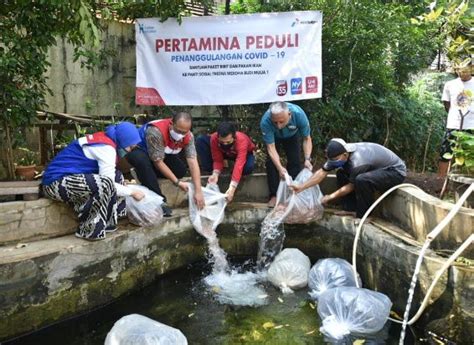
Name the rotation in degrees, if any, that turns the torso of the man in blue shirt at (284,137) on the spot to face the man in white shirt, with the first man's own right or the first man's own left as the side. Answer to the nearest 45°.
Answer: approximately 90° to the first man's own left

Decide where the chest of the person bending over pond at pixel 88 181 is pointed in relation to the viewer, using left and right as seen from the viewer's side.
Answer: facing to the right of the viewer

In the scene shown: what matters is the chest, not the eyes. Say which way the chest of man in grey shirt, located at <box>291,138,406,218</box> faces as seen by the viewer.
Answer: to the viewer's left

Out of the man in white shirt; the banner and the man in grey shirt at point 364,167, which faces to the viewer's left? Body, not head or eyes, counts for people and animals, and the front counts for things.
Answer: the man in grey shirt

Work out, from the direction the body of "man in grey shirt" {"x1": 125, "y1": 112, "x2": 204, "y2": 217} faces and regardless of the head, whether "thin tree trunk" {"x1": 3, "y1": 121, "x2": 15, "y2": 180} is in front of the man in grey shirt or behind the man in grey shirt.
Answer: behind
